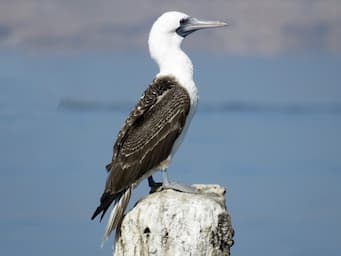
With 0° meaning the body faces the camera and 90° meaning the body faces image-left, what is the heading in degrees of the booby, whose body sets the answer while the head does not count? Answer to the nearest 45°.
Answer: approximately 270°
